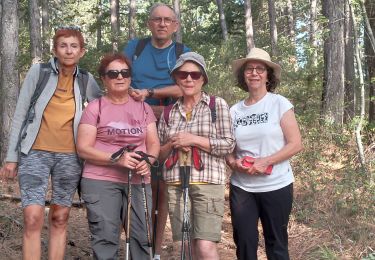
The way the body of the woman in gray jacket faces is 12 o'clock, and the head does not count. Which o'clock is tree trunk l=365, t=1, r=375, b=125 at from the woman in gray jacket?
The tree trunk is roughly at 8 o'clock from the woman in gray jacket.

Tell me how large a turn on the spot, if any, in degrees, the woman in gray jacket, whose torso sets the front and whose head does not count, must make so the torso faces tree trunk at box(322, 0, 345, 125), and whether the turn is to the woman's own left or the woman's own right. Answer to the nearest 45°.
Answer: approximately 135° to the woman's own left

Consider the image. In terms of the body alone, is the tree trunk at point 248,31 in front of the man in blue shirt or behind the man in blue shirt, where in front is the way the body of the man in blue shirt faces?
behind

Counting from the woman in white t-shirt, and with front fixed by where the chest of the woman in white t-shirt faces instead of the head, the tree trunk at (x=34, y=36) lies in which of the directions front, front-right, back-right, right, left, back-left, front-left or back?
right

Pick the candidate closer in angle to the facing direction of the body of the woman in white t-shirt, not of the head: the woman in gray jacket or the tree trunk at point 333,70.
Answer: the woman in gray jacket

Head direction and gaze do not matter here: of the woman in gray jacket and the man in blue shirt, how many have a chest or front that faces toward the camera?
2

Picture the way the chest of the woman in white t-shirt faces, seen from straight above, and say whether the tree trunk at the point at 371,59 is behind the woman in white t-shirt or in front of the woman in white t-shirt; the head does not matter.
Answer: behind
